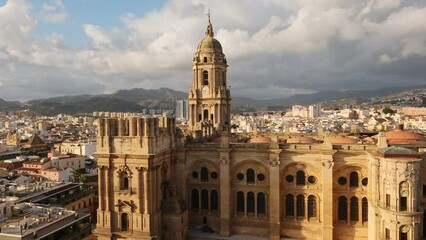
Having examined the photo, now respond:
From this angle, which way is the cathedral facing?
to the viewer's left
